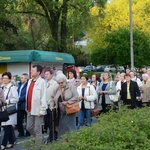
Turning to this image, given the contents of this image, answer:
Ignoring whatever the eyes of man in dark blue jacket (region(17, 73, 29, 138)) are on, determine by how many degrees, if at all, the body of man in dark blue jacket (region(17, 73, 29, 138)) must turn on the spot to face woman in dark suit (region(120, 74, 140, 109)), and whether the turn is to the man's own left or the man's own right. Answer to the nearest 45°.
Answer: approximately 135° to the man's own left

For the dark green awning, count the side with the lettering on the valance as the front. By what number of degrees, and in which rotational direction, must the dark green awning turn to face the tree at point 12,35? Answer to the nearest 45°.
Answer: approximately 180°

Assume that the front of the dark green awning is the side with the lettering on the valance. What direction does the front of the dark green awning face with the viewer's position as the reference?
facing the viewer

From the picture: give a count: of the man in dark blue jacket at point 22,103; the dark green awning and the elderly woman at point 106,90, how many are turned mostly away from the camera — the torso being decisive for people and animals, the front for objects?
0

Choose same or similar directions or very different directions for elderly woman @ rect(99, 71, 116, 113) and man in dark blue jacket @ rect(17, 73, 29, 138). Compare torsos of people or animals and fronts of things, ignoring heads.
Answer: same or similar directions

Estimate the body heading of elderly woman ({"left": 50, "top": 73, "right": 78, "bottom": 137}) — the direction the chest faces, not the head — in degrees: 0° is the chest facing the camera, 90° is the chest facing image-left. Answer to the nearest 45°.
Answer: approximately 45°

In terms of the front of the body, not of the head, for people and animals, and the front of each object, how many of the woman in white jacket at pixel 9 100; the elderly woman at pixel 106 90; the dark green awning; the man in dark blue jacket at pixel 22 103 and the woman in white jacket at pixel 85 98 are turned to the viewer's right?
0

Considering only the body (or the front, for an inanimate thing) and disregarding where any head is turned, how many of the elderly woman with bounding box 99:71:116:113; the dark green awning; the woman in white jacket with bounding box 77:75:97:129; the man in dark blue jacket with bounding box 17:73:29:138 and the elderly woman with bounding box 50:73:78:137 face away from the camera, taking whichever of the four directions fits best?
0

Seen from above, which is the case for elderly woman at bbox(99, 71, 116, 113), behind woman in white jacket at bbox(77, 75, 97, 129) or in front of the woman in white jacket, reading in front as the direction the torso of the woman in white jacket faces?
behind

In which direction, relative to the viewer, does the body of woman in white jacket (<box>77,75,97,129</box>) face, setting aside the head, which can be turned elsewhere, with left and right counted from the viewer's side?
facing the viewer and to the left of the viewer

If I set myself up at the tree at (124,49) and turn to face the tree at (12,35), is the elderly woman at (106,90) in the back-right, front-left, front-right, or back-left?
front-left

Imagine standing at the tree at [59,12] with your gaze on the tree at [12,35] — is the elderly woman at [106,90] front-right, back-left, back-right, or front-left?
back-left

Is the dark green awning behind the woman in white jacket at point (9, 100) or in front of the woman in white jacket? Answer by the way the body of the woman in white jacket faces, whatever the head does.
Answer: behind
